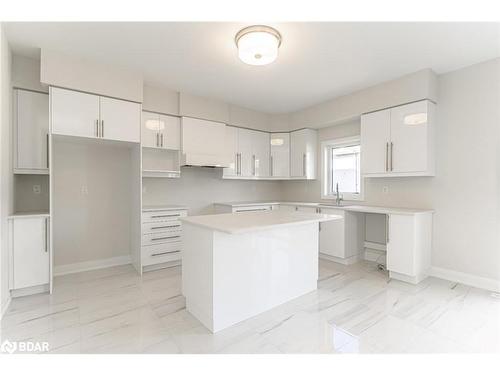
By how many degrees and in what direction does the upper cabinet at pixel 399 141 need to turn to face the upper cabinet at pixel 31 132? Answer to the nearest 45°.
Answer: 0° — it already faces it

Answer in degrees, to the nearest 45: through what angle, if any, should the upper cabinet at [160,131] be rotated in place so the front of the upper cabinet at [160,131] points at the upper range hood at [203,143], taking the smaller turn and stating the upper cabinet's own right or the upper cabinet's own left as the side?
approximately 45° to the upper cabinet's own left

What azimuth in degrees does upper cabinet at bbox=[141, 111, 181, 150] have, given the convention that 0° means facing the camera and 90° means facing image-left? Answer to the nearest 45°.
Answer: approximately 315°

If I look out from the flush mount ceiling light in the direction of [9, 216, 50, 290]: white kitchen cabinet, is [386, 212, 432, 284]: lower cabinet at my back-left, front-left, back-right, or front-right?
back-right

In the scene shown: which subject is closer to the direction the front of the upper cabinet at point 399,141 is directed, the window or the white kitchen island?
the white kitchen island

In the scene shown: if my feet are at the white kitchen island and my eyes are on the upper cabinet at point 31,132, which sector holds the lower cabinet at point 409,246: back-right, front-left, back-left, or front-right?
back-right

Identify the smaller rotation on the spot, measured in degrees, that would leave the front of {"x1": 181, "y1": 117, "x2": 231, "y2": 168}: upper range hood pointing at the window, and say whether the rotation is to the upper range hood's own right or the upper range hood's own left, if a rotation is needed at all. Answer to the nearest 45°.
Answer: approximately 45° to the upper range hood's own left

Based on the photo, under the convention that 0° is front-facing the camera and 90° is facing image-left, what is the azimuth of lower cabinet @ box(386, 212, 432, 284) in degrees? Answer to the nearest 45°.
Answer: approximately 45°
